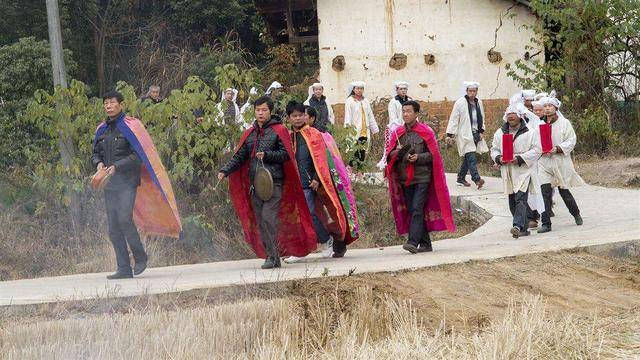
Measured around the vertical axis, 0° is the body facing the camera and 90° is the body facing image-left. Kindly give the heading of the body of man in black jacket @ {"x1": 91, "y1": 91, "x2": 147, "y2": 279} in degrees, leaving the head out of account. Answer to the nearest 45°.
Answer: approximately 45°

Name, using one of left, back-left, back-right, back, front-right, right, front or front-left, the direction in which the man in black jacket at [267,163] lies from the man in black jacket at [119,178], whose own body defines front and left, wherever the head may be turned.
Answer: back-left

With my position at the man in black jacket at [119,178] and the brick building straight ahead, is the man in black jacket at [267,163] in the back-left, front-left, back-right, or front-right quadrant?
front-right

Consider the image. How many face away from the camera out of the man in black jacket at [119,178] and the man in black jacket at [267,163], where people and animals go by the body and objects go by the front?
0

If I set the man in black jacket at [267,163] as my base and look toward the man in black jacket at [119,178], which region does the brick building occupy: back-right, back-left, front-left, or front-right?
back-right

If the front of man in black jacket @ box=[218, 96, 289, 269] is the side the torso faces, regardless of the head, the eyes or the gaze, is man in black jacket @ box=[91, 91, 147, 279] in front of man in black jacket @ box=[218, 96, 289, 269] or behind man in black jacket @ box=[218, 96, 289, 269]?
in front

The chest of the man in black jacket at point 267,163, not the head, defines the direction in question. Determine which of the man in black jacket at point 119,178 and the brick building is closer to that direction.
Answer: the man in black jacket

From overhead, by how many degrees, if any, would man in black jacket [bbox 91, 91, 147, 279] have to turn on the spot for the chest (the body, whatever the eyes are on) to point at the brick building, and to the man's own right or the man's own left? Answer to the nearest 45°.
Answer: approximately 180°

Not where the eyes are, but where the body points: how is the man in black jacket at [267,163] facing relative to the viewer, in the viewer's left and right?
facing the viewer and to the left of the viewer

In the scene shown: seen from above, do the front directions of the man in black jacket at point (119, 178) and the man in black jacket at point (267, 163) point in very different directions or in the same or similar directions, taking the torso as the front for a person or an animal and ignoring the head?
same or similar directions

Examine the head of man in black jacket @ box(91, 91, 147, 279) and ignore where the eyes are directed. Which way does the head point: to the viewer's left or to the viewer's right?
to the viewer's left
